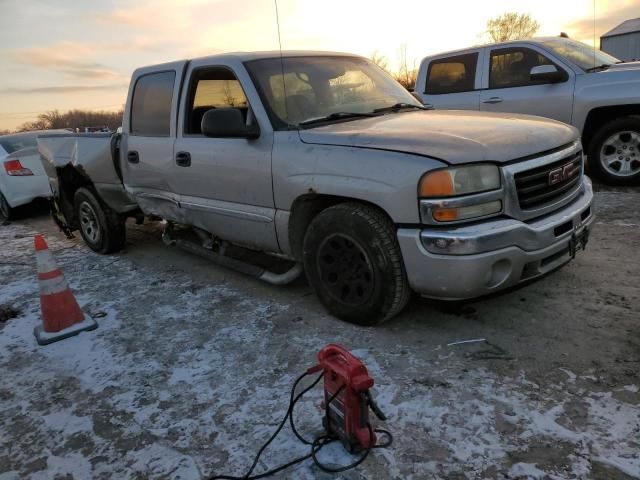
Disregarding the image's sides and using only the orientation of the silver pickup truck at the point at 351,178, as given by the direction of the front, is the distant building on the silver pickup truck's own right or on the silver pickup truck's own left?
on the silver pickup truck's own left

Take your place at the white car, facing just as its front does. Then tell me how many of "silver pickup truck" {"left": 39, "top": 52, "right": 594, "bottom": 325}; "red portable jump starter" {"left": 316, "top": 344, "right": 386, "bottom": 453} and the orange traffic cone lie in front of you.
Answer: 0

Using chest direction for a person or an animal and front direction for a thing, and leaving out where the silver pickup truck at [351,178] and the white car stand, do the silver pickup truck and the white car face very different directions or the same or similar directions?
very different directions

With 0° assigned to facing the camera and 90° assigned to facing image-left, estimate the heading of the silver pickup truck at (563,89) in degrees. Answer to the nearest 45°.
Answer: approximately 315°

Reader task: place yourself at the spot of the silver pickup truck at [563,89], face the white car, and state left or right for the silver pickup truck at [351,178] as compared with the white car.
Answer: left

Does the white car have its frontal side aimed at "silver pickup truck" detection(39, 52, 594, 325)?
no

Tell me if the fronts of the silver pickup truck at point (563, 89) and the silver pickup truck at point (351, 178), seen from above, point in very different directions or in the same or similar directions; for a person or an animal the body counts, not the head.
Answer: same or similar directions

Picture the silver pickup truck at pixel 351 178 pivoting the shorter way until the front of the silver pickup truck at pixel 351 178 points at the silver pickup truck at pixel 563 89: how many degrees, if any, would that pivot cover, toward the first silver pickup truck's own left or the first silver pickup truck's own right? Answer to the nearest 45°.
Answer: approximately 90° to the first silver pickup truck's own left

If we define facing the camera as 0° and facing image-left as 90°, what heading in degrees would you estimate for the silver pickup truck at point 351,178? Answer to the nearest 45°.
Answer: approximately 315°

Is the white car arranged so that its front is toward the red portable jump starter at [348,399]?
no

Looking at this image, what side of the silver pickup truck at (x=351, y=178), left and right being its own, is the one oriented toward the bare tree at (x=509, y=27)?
left

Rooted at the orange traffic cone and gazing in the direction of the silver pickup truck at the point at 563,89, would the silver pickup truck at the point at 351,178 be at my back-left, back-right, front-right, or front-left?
front-right

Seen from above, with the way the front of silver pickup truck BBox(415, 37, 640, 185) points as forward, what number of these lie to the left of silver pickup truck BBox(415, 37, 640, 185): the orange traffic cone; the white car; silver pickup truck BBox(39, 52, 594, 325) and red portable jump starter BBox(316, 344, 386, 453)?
0

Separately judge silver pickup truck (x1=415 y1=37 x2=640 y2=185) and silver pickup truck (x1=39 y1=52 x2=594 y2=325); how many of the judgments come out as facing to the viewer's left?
0

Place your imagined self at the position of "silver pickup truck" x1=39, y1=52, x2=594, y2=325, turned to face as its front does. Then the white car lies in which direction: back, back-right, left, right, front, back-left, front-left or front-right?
back
